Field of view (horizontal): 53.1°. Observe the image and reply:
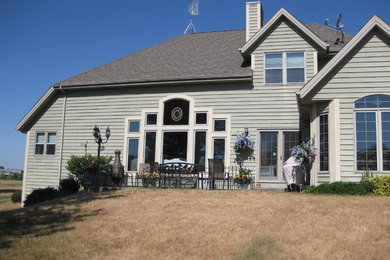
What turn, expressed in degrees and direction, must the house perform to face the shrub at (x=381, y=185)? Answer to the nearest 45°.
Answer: approximately 45° to its left

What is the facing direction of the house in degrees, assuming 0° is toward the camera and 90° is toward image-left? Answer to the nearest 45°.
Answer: approximately 0°

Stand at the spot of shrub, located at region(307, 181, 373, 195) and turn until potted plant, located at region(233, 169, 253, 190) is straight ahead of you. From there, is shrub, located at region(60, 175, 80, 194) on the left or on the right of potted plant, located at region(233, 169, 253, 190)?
left

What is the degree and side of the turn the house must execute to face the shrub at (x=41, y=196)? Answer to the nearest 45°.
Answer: approximately 90° to its right
